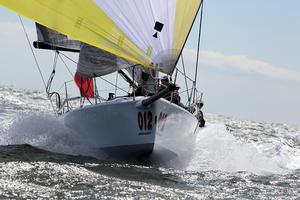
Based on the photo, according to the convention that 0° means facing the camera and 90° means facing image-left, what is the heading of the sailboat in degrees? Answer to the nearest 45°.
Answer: approximately 0°
